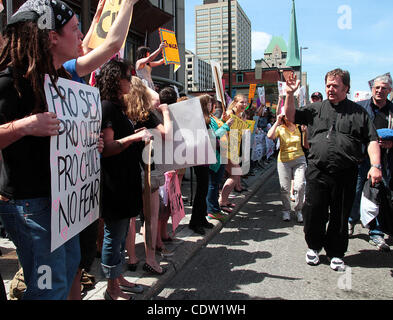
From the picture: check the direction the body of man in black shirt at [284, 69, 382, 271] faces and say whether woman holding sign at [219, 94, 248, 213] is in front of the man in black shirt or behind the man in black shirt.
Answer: behind

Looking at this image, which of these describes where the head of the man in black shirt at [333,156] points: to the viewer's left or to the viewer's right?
to the viewer's left

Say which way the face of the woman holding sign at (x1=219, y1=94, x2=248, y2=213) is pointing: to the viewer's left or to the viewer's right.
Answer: to the viewer's right

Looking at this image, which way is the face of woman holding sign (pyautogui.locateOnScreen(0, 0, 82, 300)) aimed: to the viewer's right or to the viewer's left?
to the viewer's right

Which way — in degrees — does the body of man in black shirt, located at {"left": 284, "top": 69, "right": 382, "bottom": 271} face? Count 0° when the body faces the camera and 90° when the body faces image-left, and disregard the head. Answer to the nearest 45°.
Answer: approximately 0°
